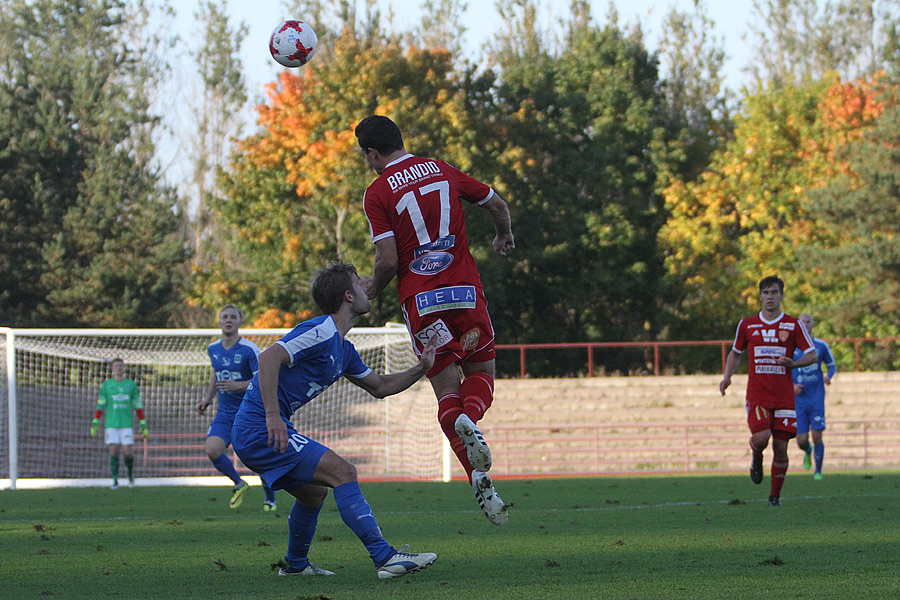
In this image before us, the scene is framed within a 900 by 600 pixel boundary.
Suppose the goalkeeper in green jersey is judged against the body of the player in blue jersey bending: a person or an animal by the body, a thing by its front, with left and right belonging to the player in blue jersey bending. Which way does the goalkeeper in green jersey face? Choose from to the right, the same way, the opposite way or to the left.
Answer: to the right

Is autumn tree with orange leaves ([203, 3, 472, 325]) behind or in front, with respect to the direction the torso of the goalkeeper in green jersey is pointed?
behind

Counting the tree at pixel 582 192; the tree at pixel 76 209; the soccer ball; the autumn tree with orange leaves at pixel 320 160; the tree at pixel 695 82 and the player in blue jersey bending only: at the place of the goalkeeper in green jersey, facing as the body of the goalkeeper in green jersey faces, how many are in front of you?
2

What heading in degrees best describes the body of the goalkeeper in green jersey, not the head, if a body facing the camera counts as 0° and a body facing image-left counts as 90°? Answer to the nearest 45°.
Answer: approximately 0°

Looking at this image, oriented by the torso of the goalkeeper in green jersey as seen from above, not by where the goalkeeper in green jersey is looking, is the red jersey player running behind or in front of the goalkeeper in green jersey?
in front

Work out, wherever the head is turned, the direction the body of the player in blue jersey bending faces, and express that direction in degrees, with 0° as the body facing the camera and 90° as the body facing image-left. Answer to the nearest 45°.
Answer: approximately 270°

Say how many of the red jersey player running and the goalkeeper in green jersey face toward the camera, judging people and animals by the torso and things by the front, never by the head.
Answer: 2

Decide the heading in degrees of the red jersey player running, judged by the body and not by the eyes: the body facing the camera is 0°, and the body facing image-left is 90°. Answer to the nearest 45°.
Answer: approximately 0°

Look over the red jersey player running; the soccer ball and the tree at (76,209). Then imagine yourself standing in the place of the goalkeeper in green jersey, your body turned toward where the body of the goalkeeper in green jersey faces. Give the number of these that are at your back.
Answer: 1

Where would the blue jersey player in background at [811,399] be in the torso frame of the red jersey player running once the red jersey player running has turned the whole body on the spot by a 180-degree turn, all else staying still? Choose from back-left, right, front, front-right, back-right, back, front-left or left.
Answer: front

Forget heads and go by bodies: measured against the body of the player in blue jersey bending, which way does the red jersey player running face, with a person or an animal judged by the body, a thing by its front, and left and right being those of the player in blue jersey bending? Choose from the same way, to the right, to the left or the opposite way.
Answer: to the right

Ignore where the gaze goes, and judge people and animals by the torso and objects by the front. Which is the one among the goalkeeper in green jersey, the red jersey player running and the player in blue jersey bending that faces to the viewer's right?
the player in blue jersey bending

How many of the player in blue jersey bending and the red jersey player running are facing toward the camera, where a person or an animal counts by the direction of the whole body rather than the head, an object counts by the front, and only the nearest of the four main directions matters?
1
